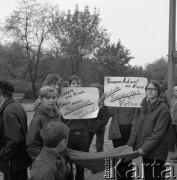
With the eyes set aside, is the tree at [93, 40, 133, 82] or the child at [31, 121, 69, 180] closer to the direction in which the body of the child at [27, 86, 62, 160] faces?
the child

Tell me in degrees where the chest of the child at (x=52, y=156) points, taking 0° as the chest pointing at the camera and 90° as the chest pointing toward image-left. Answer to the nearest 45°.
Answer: approximately 225°

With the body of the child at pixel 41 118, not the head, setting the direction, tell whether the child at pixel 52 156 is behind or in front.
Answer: in front

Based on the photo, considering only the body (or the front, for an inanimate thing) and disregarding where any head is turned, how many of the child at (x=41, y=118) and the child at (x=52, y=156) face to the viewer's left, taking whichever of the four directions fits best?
0

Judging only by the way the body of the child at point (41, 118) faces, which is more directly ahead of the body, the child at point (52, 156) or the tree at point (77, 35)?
the child

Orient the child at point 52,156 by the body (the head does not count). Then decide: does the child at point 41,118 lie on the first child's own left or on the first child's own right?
on the first child's own left

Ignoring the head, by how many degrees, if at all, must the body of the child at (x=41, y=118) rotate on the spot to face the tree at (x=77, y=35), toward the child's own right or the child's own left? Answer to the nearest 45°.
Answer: approximately 135° to the child's own left

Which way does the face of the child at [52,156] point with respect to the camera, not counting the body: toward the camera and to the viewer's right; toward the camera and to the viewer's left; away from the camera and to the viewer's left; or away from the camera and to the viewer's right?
away from the camera and to the viewer's right

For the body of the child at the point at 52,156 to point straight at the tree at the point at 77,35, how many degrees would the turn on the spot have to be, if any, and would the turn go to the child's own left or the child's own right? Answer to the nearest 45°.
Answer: approximately 45° to the child's own left

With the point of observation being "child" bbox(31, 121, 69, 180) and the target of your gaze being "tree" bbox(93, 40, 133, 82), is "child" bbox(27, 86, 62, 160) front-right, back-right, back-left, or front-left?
front-left

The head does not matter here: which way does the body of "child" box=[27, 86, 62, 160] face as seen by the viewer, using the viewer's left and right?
facing the viewer and to the right of the viewer
